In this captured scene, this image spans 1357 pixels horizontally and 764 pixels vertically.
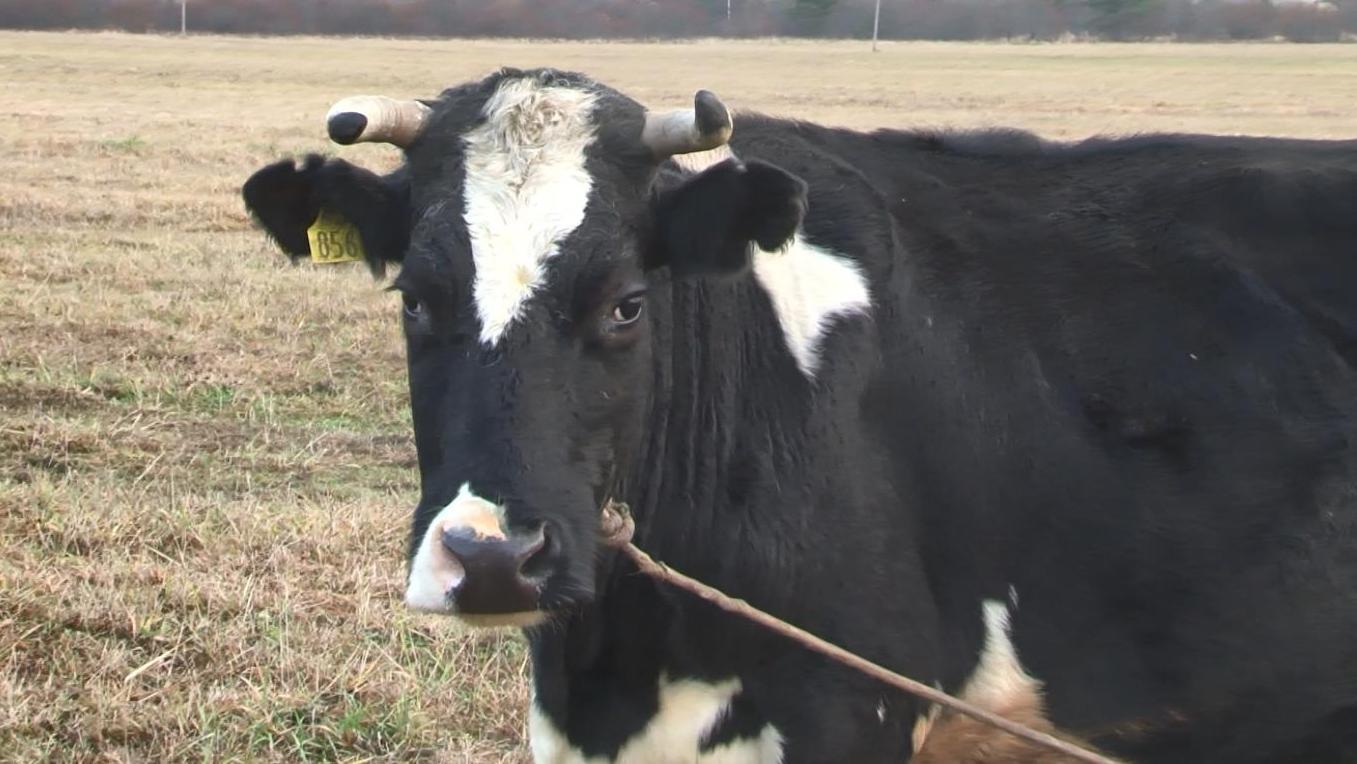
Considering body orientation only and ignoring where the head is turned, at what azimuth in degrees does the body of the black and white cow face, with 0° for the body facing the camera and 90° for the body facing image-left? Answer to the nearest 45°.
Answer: approximately 45°
